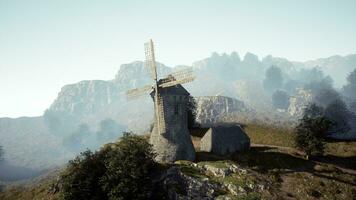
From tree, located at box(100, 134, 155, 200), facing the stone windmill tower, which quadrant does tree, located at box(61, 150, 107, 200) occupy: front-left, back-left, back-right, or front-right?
back-left

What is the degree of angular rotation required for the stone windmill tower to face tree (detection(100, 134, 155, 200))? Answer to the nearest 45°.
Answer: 0° — it already faces it

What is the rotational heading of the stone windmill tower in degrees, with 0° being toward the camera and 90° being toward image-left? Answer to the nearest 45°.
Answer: approximately 45°

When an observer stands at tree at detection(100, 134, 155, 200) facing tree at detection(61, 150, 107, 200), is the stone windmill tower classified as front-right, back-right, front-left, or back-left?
back-right

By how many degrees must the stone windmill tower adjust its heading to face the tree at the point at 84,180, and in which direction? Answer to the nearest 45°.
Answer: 0° — it already faces it
